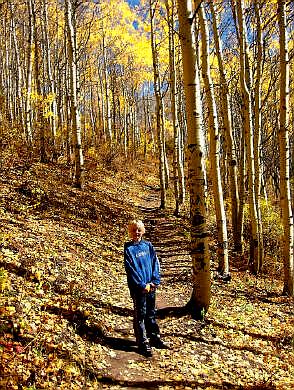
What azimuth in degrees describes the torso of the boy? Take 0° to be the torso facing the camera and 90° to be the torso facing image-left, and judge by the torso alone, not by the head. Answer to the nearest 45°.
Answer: approximately 0°

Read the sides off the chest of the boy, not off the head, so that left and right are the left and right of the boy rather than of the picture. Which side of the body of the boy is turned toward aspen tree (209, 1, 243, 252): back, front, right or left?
back

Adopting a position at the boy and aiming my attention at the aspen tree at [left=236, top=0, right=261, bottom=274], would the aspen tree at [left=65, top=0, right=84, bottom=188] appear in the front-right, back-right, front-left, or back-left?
front-left

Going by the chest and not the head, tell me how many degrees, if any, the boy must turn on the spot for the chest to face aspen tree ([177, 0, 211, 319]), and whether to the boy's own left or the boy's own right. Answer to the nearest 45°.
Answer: approximately 135° to the boy's own left

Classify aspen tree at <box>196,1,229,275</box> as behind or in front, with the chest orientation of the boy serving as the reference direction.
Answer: behind

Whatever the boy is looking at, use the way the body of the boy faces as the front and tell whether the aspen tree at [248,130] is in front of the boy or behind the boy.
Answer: behind

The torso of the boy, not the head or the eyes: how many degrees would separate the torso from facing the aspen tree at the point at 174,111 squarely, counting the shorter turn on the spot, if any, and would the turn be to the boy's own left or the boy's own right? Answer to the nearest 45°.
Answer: approximately 180°

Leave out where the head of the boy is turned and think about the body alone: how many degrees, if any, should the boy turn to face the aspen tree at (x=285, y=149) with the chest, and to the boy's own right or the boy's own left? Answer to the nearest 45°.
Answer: approximately 135° to the boy's own left

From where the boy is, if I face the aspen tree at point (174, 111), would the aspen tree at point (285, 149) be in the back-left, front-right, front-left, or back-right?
front-right
